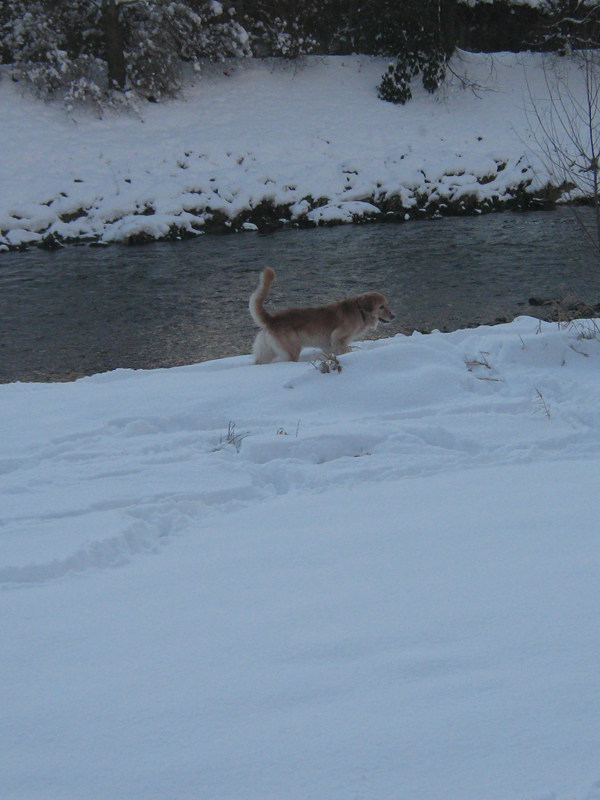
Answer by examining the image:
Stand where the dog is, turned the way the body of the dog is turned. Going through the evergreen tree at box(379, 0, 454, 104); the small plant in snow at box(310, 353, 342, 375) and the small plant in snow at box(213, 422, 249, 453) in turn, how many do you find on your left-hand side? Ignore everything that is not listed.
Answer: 1

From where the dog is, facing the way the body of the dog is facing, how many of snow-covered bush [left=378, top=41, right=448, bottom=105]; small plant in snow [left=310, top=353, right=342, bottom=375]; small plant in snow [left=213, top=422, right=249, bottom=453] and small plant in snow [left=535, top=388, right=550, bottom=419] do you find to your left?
1

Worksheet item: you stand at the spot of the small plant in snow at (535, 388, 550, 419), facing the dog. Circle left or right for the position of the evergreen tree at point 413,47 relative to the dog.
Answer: right

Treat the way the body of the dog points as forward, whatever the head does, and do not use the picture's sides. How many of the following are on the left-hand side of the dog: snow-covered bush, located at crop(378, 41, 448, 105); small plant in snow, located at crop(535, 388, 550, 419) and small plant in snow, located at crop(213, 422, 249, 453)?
1

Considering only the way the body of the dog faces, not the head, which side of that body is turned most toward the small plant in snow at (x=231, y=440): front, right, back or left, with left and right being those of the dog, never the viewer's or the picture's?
right

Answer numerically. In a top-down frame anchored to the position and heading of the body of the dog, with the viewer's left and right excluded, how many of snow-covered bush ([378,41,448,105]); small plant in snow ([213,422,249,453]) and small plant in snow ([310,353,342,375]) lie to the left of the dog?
1

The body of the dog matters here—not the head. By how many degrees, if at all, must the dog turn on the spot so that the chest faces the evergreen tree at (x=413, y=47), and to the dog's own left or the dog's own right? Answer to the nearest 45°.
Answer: approximately 90° to the dog's own left

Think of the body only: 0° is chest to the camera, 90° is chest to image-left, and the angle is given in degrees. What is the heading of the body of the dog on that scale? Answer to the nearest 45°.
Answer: approximately 270°

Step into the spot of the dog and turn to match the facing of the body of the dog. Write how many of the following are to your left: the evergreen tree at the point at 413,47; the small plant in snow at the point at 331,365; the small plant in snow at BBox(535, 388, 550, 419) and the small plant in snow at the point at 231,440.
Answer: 1

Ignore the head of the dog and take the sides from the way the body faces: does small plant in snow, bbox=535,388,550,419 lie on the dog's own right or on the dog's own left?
on the dog's own right

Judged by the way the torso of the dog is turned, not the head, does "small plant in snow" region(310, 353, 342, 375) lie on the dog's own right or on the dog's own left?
on the dog's own right

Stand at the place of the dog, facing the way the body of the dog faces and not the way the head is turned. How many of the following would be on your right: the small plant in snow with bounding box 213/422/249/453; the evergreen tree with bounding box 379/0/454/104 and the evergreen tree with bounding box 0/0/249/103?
1

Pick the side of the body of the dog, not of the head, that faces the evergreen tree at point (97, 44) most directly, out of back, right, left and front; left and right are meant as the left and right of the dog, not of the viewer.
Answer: left
